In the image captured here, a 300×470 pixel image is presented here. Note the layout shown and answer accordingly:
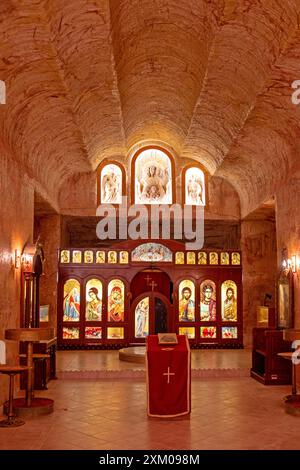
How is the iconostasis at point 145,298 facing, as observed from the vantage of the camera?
facing the viewer

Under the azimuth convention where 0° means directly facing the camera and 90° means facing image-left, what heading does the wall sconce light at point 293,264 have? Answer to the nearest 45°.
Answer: approximately 90°

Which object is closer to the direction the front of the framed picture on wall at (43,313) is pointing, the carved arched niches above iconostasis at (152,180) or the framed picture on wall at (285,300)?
the framed picture on wall

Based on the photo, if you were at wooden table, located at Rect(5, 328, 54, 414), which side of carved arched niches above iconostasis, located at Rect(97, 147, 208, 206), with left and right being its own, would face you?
front

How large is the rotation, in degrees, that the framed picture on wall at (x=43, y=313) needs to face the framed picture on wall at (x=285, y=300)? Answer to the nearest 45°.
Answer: approximately 45° to its left

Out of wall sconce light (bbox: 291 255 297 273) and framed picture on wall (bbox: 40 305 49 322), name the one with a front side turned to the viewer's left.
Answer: the wall sconce light

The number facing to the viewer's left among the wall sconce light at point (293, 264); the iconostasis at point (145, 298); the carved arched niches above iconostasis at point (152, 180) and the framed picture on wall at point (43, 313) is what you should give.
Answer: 1

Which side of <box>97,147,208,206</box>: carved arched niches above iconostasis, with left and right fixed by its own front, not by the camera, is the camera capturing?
front

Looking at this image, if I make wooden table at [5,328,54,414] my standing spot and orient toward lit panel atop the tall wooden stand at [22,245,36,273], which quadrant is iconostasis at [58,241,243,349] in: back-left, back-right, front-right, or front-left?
front-right

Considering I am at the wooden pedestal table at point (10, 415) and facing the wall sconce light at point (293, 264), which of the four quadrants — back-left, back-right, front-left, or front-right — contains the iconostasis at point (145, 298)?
front-left

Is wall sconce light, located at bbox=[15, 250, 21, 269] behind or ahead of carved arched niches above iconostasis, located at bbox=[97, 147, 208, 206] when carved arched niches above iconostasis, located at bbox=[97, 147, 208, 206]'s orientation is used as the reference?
ahead

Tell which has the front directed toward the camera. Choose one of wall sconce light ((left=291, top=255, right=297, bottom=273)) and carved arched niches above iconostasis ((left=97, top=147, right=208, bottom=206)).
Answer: the carved arched niches above iconostasis

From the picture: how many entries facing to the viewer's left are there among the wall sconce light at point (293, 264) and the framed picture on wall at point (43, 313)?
1
